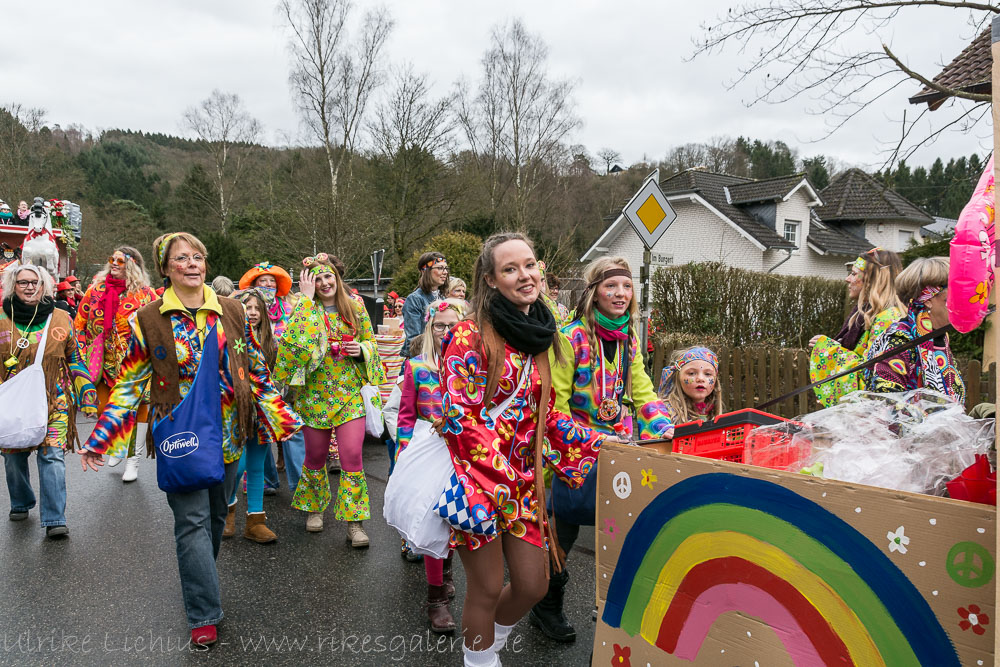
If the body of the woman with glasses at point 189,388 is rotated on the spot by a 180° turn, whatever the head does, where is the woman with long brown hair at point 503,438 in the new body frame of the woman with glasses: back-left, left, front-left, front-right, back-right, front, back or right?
back-right

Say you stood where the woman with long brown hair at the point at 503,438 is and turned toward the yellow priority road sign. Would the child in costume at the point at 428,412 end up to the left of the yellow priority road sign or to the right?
left

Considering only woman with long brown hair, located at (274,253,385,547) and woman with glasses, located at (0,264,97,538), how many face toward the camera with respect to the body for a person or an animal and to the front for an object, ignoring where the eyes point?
2

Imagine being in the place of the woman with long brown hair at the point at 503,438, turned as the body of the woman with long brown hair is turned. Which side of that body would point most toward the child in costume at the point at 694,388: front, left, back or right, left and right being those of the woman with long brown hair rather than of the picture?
left

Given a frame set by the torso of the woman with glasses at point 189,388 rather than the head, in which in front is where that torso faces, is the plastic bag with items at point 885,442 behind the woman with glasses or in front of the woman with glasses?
in front

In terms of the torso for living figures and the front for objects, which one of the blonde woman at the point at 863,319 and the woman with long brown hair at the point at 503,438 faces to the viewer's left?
the blonde woman

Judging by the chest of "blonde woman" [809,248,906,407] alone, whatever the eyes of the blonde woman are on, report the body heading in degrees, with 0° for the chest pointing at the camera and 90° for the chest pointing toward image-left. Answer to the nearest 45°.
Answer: approximately 90°

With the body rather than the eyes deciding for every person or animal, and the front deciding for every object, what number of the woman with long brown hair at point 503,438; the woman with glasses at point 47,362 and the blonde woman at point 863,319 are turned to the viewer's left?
1

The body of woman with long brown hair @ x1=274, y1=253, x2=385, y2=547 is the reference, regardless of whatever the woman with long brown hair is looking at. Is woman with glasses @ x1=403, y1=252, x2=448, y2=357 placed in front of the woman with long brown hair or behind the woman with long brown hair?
behind

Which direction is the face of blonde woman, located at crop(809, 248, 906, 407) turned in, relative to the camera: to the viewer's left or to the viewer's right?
to the viewer's left
